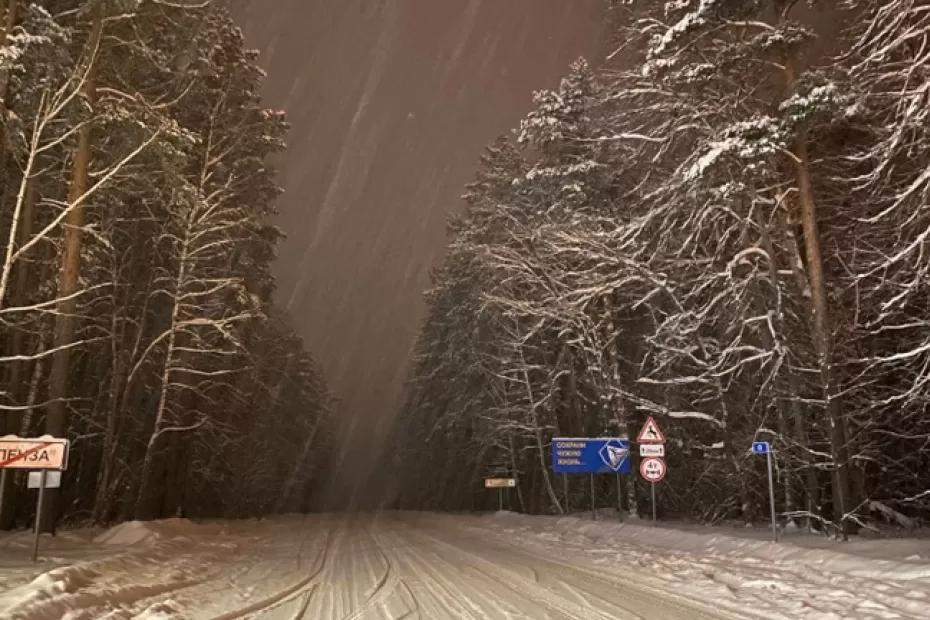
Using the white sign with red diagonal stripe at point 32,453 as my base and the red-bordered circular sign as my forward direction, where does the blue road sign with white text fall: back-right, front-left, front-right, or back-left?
front-left

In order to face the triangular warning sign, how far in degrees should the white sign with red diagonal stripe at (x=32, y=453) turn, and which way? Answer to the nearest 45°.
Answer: approximately 90° to its left

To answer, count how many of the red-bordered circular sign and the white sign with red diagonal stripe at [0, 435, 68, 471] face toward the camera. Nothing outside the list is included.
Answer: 2

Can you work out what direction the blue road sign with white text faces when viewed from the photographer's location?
facing the viewer

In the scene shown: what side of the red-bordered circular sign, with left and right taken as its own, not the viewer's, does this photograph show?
front

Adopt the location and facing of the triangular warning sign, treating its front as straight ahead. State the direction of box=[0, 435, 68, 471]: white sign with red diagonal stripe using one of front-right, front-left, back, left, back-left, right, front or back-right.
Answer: front-right

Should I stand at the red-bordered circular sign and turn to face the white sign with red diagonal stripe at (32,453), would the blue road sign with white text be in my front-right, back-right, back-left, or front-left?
back-right

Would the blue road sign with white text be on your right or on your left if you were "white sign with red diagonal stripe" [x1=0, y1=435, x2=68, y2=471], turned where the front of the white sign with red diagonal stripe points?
on your left

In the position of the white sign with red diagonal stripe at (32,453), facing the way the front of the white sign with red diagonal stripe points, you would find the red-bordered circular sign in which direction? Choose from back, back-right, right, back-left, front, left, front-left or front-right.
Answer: left
